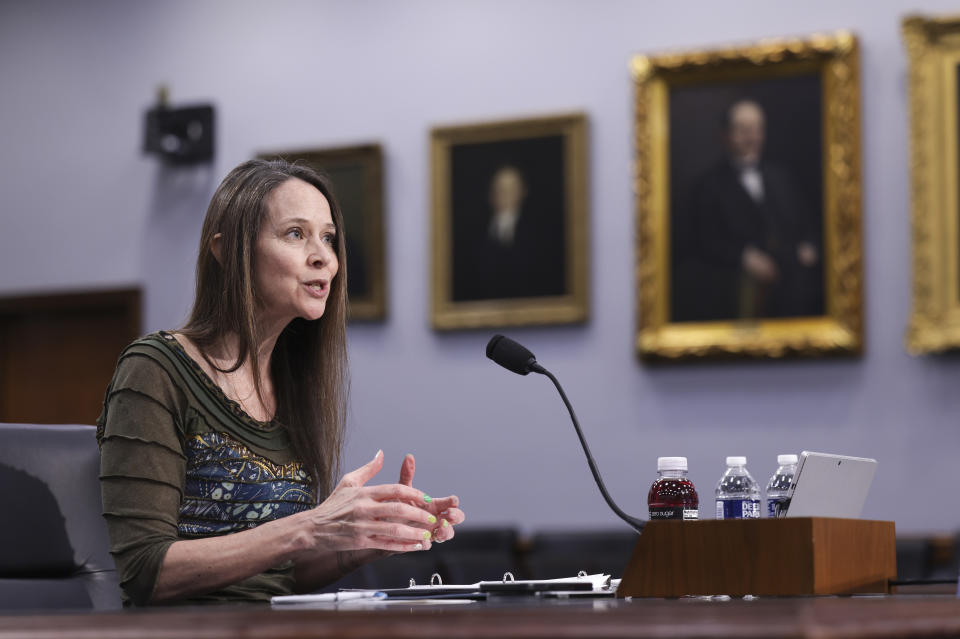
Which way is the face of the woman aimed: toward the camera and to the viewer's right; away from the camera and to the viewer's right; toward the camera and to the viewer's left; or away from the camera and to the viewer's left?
toward the camera and to the viewer's right

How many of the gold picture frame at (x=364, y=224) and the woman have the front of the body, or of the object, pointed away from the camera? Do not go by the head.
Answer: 0

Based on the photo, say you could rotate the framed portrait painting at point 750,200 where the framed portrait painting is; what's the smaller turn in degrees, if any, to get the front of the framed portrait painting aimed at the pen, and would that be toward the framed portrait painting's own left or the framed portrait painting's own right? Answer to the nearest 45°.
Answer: approximately 45° to the framed portrait painting's own left

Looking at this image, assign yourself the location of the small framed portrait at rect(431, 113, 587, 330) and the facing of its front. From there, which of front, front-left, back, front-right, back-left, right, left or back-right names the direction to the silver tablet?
front-left

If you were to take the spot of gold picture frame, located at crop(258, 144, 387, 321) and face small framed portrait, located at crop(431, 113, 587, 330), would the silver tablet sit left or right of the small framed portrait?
right

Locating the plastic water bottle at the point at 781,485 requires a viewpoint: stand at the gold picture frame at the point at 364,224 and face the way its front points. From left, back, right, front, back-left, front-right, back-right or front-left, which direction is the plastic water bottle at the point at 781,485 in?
front-left

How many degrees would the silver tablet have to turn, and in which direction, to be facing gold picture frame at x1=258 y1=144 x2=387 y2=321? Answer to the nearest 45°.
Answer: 0° — it already faces it

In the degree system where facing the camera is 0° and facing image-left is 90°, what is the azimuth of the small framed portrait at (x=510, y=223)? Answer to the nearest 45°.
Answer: approximately 45°

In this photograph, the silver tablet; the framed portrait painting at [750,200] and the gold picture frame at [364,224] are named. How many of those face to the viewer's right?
0

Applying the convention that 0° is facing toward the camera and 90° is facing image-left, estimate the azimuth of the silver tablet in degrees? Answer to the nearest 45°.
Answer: approximately 135°

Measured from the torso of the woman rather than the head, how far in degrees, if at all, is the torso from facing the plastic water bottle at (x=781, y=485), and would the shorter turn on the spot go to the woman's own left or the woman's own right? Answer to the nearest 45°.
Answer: approximately 45° to the woman's own left

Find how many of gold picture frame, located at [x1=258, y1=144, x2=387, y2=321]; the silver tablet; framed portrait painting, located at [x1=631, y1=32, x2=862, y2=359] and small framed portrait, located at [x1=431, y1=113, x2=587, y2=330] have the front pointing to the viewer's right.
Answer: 0

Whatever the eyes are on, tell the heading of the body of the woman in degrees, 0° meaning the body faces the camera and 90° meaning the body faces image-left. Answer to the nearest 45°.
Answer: approximately 315°
